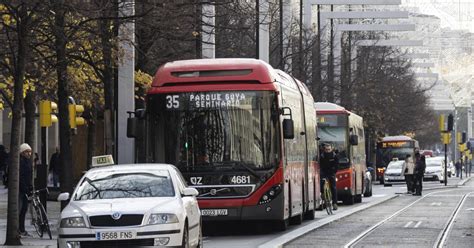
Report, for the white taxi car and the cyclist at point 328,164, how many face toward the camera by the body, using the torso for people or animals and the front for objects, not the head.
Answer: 2

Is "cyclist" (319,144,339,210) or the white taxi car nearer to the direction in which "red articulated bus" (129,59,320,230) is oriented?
the white taxi car

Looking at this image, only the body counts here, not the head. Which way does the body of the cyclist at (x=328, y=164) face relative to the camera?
toward the camera

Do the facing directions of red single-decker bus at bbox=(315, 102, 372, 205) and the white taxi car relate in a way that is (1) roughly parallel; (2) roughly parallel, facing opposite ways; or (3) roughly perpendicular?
roughly parallel

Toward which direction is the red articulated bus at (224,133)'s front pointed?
toward the camera

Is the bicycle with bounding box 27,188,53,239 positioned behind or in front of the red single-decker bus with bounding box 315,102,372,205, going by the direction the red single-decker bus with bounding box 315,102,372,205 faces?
in front

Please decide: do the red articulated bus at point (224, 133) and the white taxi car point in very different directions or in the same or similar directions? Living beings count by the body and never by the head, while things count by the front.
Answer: same or similar directions

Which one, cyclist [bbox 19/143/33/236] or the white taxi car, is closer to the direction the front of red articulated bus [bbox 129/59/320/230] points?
the white taxi car

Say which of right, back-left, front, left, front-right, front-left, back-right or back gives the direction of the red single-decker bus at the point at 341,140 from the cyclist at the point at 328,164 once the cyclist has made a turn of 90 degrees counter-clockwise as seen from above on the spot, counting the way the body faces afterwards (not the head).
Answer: left

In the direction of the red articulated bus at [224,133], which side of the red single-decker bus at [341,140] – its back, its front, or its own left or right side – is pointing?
front

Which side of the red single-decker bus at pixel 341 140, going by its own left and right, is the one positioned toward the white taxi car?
front

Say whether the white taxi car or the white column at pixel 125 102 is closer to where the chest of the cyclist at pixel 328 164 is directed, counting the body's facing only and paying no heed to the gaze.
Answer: the white taxi car

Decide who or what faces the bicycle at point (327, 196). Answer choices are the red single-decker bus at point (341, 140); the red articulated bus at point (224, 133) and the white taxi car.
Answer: the red single-decker bus at point (341, 140)

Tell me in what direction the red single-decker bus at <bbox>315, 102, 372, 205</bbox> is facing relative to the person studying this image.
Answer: facing the viewer
